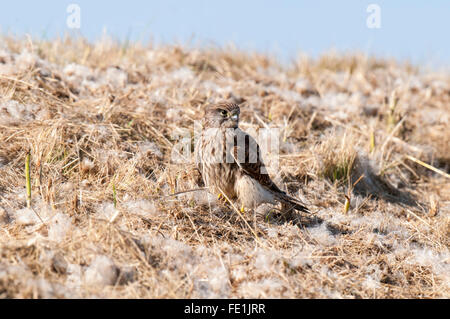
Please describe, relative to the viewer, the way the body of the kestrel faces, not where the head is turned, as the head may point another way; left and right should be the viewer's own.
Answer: facing the viewer and to the left of the viewer
